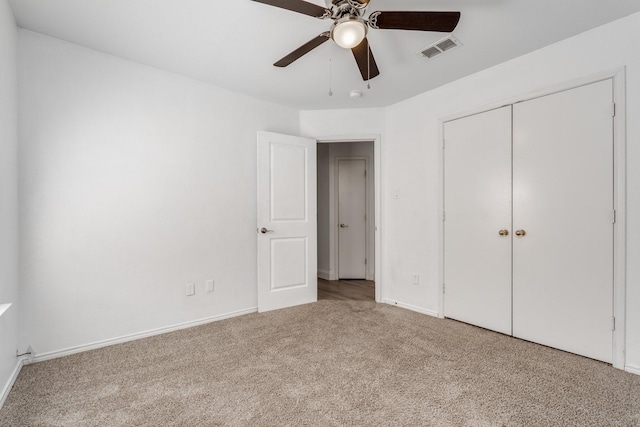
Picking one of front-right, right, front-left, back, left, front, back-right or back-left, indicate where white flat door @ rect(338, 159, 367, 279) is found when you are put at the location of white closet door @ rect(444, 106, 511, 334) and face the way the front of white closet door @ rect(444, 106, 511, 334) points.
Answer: right

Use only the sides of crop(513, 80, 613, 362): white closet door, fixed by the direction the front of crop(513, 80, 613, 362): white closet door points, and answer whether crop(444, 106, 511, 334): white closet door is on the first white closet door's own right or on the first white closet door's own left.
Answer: on the first white closet door's own right

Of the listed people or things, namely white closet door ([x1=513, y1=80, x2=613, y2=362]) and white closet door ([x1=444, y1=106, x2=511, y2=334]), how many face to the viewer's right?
0

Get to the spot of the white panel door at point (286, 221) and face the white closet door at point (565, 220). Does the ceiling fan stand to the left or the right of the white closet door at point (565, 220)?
right

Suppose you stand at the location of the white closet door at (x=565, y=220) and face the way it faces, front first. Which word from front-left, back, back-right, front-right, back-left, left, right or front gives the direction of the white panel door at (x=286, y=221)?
front-right

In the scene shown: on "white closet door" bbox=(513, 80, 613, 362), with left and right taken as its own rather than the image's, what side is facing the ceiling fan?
front

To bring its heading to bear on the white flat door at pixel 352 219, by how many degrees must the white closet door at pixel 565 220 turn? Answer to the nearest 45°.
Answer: approximately 90° to its right

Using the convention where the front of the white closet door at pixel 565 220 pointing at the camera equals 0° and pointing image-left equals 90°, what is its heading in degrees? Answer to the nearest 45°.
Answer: approximately 45°

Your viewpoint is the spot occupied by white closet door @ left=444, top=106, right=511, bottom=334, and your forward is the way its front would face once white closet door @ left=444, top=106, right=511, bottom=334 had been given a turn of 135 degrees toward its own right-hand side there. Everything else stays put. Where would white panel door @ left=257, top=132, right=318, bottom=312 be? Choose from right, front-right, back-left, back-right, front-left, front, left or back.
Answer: left

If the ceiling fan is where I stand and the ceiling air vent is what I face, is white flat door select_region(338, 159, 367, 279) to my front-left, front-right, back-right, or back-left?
front-left

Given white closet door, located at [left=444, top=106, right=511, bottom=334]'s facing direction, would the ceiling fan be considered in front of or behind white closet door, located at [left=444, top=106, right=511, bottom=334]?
in front

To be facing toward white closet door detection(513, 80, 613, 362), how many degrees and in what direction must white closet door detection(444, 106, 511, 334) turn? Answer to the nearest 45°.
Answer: approximately 90° to its left
